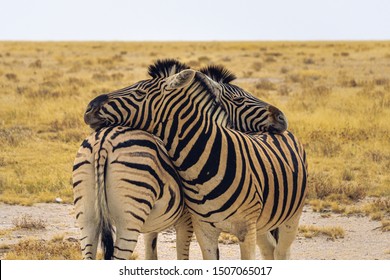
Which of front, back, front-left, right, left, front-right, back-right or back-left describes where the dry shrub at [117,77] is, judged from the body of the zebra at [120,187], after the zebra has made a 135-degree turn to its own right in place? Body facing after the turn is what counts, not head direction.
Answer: back

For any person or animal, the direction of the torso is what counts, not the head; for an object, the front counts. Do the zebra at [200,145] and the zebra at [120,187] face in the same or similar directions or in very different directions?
very different directions

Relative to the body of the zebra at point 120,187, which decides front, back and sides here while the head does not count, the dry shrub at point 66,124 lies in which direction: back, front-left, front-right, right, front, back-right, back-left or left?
front-left

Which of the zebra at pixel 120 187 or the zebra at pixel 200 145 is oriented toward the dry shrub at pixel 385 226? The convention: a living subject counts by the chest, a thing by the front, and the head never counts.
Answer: the zebra at pixel 120 187

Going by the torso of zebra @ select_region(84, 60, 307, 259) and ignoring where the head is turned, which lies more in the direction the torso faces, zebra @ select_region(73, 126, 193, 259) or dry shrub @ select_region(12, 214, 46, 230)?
the zebra

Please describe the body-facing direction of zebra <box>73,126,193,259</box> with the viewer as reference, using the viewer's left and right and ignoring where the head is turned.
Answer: facing away from the viewer and to the right of the viewer

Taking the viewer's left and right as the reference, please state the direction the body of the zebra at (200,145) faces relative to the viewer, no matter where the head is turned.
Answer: facing the viewer and to the left of the viewer

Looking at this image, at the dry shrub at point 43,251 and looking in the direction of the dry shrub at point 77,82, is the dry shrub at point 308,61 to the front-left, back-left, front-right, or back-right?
front-right
